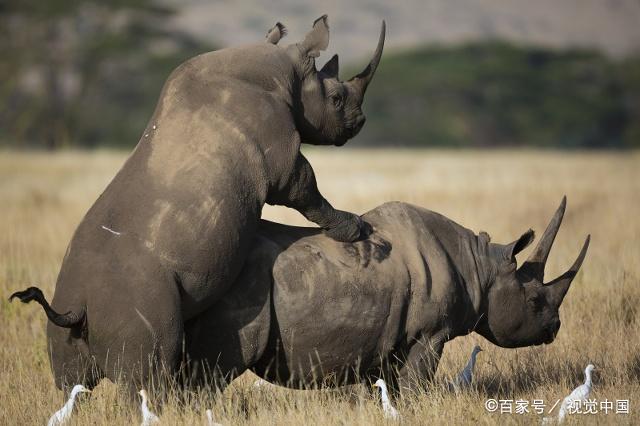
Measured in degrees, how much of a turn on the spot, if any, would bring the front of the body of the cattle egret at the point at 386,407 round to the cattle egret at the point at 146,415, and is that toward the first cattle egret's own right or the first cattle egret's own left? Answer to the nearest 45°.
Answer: approximately 45° to the first cattle egret's own left

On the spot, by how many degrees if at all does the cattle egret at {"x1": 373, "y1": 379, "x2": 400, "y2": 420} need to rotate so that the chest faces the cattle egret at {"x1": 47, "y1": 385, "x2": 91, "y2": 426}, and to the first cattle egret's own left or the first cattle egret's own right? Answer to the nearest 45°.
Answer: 0° — it already faces it

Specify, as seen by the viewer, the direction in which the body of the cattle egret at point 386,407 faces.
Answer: to the viewer's left

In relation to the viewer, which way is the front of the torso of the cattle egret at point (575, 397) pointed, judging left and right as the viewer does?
facing to the right of the viewer

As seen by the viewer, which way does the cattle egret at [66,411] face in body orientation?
to the viewer's right

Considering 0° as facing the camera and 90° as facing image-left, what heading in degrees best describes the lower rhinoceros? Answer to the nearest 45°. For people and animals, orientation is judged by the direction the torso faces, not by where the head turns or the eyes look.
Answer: approximately 270°

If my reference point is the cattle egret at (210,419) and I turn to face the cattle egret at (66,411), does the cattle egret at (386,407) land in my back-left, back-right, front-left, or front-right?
back-right

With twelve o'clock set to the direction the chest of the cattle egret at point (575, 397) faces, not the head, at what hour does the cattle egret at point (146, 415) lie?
the cattle egret at point (146, 415) is roughly at 5 o'clock from the cattle egret at point (575, 397).

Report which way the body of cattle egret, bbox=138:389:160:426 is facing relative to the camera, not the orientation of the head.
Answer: to the viewer's left

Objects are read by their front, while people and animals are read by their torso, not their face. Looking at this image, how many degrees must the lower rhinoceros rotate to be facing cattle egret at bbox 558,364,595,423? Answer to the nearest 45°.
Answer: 0° — it already faces it

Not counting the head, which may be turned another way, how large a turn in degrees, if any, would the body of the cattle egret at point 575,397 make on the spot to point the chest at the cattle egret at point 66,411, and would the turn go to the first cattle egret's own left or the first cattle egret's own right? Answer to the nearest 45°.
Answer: approximately 135° to the first cattle egret's own right
